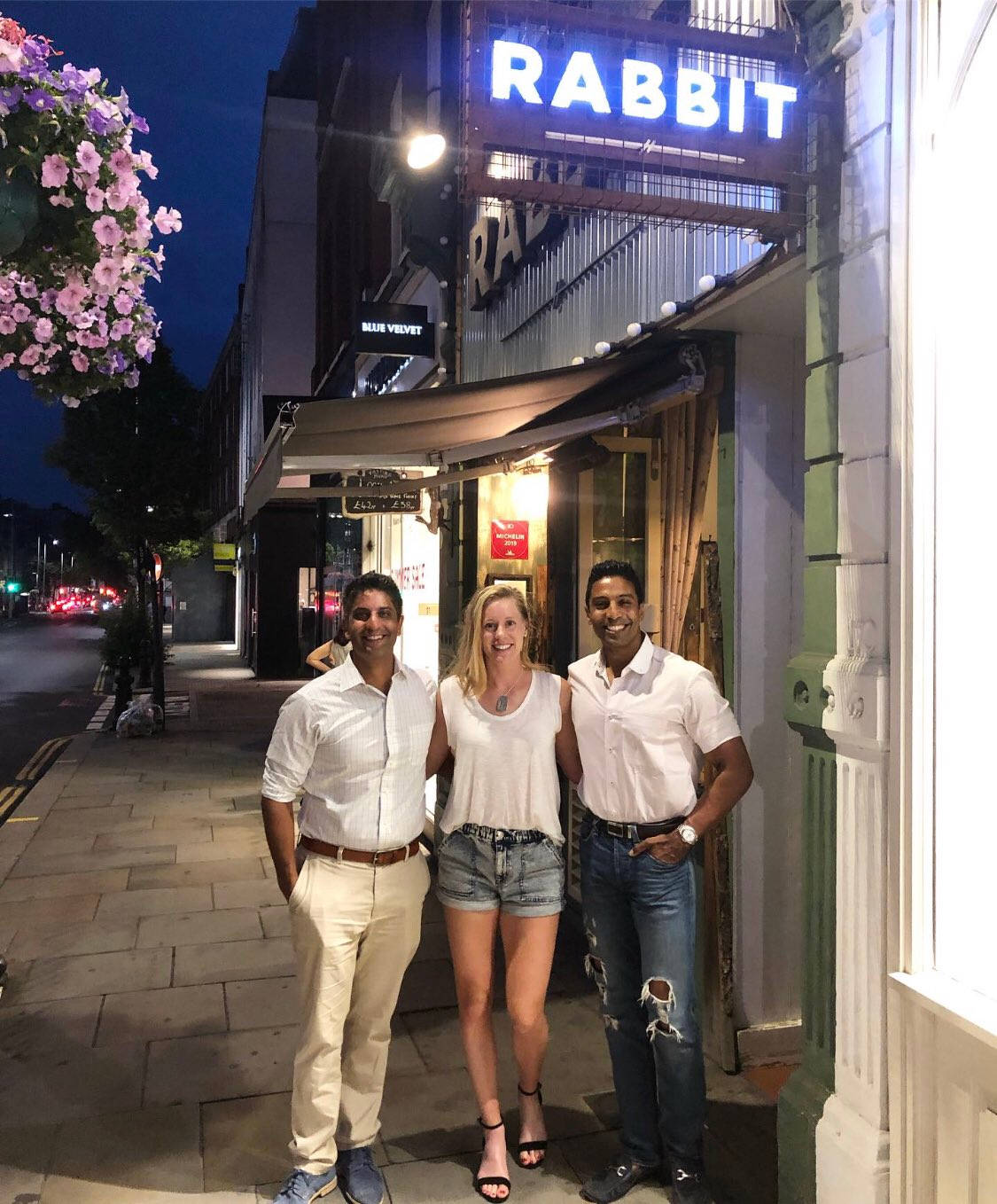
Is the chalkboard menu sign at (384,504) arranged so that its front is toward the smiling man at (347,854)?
yes

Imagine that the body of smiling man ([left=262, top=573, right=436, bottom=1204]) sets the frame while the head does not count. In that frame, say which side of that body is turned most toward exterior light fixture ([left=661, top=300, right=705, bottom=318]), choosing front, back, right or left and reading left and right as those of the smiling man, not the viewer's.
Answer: left

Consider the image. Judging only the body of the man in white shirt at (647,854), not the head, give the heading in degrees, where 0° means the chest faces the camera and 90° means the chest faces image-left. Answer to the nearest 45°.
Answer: approximately 45°

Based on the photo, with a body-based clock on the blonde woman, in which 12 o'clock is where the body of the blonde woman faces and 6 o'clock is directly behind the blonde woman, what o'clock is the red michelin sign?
The red michelin sign is roughly at 6 o'clock from the blonde woman.

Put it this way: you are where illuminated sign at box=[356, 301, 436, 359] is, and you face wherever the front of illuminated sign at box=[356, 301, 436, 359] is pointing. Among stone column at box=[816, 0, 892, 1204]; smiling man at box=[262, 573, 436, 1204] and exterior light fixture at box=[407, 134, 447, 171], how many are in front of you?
3

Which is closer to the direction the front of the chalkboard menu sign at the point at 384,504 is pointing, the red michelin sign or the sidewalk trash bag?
the red michelin sign
